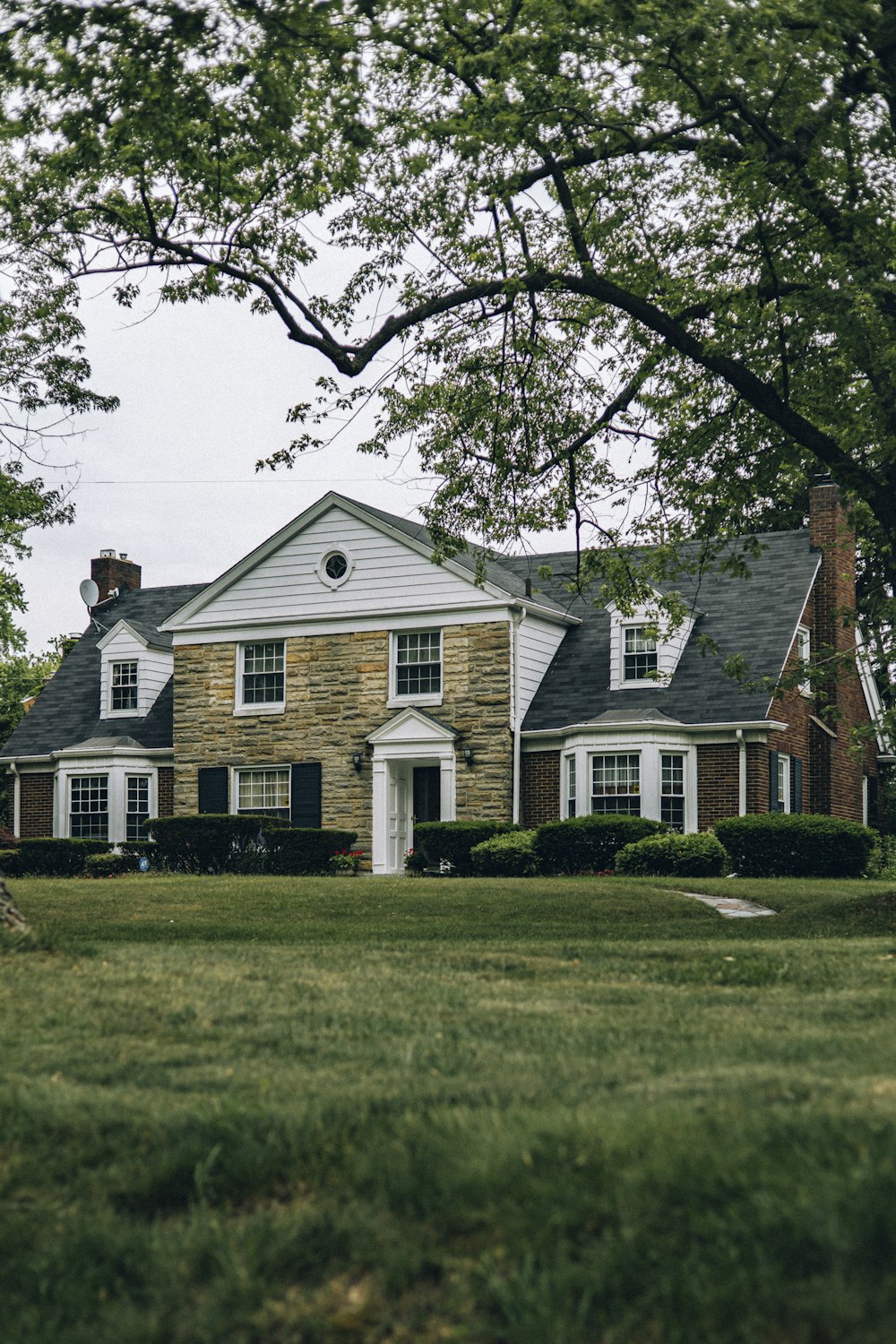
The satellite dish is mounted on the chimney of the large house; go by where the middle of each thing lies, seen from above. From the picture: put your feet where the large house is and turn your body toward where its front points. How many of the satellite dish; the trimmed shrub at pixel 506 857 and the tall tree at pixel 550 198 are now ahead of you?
2

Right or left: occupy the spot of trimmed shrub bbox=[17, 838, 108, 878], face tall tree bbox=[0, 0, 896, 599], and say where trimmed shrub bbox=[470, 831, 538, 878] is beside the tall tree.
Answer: left

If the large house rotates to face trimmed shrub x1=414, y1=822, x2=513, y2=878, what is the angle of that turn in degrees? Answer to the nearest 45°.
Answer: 0° — it already faces it

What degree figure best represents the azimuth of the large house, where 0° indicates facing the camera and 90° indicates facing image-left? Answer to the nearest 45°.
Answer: approximately 0°

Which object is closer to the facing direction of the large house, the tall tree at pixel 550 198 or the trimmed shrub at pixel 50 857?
the tall tree

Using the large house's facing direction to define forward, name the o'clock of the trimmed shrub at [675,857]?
The trimmed shrub is roughly at 11 o'clock from the large house.

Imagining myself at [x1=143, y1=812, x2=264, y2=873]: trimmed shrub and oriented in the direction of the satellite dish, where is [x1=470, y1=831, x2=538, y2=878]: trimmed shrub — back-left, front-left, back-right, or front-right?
back-right

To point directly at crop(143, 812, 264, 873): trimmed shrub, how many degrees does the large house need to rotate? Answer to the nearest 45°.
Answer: approximately 45° to its right
